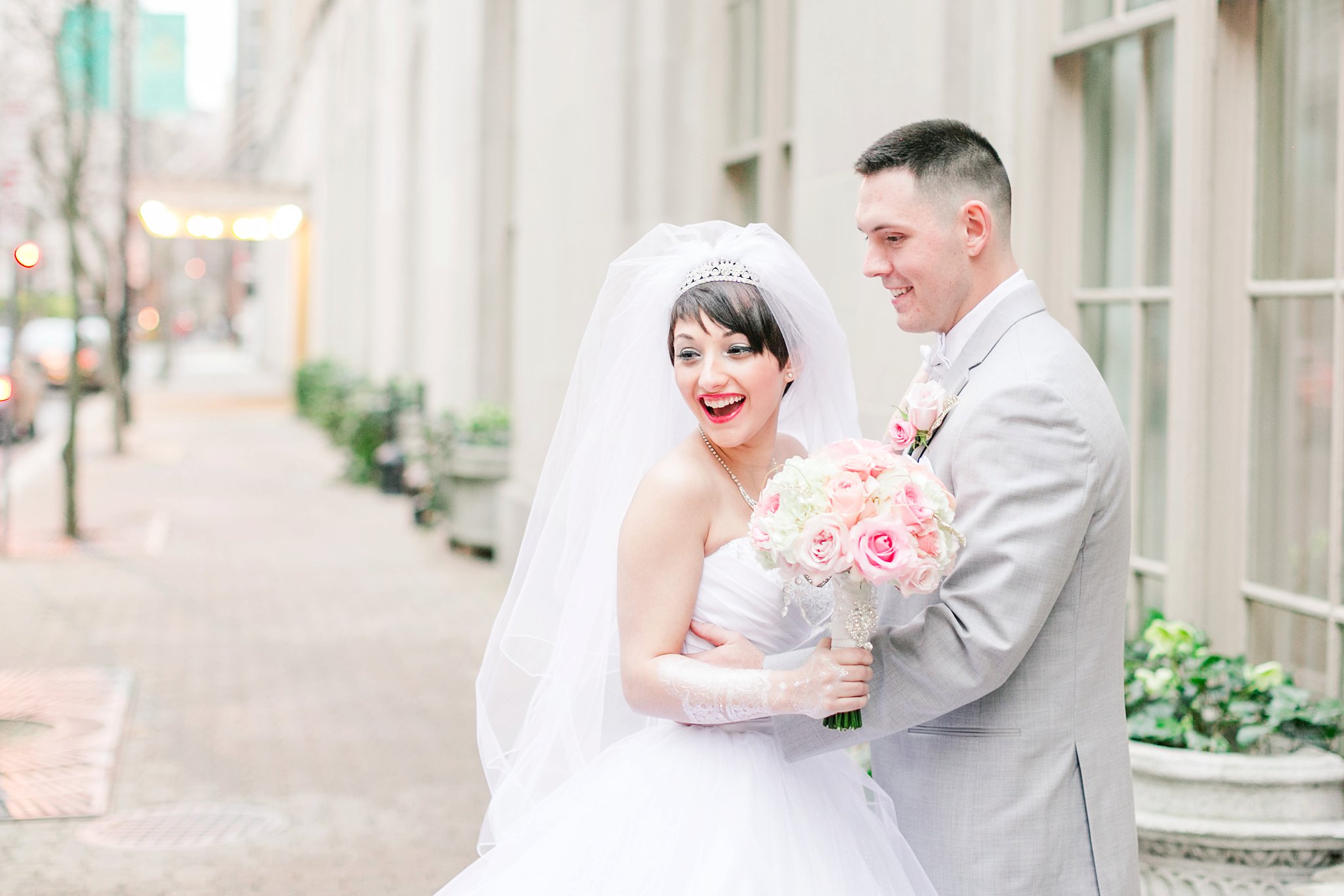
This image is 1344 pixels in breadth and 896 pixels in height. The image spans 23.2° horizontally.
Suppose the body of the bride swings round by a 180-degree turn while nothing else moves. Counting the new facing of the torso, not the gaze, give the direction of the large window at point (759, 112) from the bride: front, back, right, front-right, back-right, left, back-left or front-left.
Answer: front-right

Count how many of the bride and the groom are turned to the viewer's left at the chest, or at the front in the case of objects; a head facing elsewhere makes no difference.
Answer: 1

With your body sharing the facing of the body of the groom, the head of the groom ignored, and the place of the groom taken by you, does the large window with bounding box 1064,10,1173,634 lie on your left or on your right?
on your right

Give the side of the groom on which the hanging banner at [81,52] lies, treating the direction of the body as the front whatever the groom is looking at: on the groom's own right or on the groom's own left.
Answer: on the groom's own right

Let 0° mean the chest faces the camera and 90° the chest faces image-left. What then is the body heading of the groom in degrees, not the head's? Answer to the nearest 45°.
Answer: approximately 90°

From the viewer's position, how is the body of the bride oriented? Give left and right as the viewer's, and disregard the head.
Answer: facing the viewer and to the right of the viewer

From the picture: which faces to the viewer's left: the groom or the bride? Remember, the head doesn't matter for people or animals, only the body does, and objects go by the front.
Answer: the groom

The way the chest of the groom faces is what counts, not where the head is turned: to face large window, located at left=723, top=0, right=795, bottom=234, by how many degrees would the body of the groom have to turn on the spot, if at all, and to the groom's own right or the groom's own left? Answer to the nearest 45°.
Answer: approximately 90° to the groom's own right

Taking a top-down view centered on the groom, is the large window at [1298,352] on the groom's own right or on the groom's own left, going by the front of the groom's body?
on the groom's own right

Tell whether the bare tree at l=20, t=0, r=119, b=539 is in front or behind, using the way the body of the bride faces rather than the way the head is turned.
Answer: behind

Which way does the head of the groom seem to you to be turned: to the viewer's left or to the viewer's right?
to the viewer's left

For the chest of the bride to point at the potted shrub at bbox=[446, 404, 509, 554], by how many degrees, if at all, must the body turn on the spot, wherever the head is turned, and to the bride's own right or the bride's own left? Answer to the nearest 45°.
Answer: approximately 135° to the bride's own left

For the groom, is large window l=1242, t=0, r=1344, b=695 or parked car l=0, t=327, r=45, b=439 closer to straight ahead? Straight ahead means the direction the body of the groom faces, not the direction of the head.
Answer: the parked car
